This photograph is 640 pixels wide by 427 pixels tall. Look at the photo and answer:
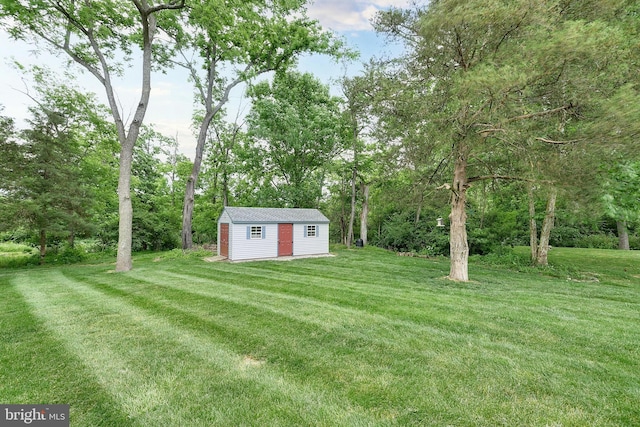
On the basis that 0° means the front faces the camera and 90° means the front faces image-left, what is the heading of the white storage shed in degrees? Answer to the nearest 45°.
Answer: approximately 0°

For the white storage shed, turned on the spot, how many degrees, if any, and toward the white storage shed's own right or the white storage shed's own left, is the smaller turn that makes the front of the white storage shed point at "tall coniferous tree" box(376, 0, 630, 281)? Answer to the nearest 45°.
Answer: approximately 45° to the white storage shed's own left

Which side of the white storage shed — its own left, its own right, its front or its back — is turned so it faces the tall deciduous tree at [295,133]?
back

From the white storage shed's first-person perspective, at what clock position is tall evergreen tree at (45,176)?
The tall evergreen tree is roughly at 3 o'clock from the white storage shed.
